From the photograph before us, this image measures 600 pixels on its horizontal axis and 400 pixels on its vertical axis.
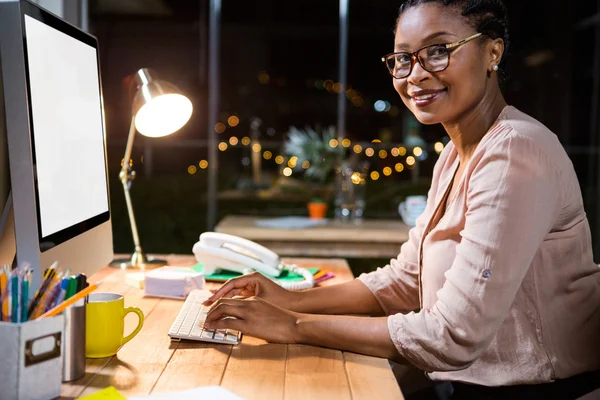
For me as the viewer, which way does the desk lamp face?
facing the viewer and to the right of the viewer

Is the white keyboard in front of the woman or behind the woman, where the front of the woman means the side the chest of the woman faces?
in front

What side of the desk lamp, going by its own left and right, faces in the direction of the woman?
front

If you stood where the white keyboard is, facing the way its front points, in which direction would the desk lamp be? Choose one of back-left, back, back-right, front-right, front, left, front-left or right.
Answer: left

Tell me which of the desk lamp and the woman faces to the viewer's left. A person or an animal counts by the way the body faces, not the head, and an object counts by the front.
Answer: the woman

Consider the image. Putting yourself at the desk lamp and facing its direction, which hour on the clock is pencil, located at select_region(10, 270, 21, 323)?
The pencil is roughly at 2 o'clock from the desk lamp.

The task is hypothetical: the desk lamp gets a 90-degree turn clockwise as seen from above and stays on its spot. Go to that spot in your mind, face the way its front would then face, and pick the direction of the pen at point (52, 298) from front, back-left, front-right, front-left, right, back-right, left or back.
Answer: front-left

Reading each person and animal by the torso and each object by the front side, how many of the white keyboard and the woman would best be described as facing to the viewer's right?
1

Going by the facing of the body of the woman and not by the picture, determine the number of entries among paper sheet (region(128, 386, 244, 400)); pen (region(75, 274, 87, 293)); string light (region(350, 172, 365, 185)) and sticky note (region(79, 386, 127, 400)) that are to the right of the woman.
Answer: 1

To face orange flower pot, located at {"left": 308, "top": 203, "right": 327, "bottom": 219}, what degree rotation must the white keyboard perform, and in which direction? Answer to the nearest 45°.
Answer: approximately 90° to its left

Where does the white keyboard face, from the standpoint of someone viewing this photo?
facing to the right of the viewer

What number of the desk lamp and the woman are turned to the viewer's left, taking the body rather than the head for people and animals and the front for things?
1

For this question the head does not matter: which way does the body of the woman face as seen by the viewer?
to the viewer's left

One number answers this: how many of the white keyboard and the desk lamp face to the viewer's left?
0

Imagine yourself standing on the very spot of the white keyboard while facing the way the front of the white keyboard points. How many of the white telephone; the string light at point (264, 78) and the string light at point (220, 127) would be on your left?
3
